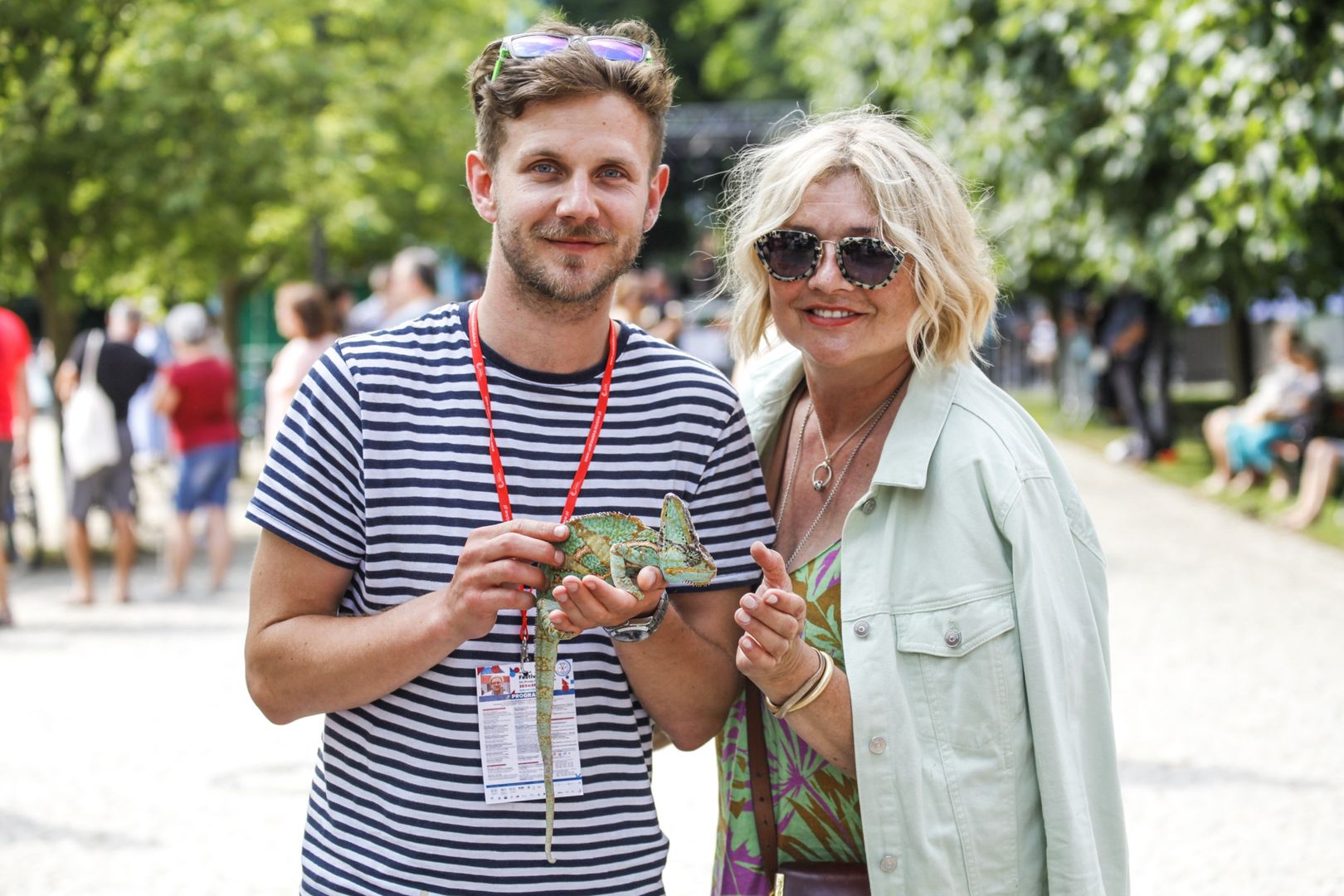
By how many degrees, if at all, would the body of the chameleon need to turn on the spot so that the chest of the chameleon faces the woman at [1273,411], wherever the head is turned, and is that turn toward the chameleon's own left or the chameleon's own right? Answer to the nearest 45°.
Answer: approximately 45° to the chameleon's own left

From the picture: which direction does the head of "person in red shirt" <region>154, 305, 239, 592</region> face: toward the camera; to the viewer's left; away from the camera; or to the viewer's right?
away from the camera

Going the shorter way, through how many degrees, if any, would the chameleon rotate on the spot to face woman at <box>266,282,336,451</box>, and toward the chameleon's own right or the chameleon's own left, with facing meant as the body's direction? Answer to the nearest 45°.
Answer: approximately 90° to the chameleon's own left

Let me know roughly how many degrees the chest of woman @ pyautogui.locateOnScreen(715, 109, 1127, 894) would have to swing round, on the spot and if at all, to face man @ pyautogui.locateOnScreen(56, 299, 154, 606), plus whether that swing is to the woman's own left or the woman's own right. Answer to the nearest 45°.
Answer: approximately 90° to the woman's own right

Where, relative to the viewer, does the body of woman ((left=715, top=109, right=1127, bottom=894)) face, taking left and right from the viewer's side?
facing the viewer and to the left of the viewer

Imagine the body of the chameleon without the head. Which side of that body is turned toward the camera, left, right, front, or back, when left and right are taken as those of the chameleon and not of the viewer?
right

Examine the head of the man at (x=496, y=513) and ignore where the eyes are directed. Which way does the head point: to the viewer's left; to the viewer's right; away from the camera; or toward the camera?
toward the camera

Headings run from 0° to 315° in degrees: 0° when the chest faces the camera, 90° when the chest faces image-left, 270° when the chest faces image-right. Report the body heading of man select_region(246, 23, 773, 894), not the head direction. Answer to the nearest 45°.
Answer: approximately 0°

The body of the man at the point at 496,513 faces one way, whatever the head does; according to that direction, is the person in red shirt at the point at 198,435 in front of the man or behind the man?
behind

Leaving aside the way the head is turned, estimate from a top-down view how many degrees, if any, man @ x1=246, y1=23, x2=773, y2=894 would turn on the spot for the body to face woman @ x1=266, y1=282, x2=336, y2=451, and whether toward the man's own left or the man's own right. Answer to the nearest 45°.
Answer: approximately 180°

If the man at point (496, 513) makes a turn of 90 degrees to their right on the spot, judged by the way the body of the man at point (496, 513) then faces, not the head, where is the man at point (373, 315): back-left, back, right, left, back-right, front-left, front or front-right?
right
